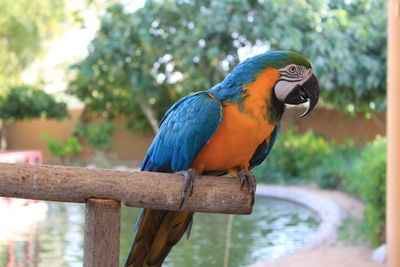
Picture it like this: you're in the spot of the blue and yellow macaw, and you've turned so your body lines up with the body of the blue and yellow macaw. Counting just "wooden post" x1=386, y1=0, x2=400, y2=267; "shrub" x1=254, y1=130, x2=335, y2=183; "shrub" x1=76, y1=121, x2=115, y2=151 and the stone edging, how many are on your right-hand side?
0

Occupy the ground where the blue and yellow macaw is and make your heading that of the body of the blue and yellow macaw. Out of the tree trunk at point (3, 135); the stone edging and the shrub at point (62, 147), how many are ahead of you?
0

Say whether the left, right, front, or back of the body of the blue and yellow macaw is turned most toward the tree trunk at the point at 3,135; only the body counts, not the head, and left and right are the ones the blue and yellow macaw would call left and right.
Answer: back

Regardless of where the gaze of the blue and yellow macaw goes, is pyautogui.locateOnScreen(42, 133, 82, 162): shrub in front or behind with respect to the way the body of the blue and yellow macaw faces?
behind

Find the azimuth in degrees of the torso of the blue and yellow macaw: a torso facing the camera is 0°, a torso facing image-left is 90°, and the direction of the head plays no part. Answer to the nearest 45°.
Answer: approximately 315°

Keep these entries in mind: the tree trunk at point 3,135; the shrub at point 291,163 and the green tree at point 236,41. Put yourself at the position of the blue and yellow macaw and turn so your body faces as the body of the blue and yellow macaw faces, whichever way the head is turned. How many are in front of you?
0

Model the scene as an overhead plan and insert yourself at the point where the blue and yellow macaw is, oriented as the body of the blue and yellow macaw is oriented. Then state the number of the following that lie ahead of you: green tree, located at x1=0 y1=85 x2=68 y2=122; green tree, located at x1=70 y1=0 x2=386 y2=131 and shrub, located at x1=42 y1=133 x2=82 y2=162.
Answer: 0

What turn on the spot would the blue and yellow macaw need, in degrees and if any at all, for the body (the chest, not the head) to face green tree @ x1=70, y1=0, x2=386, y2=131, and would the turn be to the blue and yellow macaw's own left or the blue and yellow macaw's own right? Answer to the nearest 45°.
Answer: approximately 135° to the blue and yellow macaw's own left

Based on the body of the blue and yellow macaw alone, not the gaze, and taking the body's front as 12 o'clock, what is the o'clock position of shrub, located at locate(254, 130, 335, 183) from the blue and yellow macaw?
The shrub is roughly at 8 o'clock from the blue and yellow macaw.

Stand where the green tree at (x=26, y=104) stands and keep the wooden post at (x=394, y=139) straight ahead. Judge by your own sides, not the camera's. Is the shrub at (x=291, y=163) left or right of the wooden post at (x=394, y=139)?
left

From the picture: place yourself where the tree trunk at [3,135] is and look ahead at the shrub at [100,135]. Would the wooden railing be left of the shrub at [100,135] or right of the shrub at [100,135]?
right

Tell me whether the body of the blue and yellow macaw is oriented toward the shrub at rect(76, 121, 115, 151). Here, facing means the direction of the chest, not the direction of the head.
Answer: no

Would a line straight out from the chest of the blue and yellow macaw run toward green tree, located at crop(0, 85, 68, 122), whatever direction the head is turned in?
no
